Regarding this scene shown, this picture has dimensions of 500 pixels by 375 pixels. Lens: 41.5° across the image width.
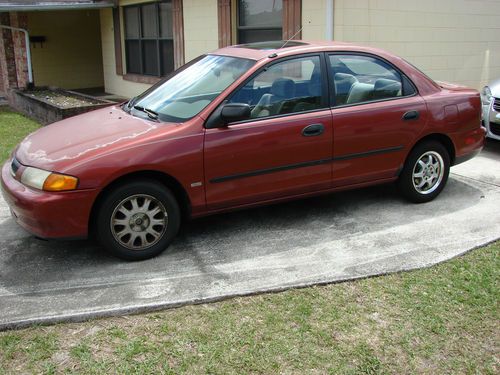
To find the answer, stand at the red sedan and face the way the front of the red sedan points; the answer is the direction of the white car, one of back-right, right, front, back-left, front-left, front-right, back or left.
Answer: back

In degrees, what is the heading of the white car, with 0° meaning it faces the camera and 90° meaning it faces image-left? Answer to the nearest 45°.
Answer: approximately 45°
